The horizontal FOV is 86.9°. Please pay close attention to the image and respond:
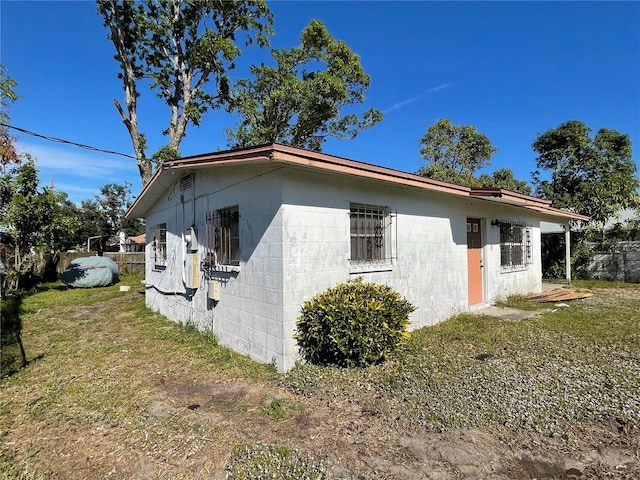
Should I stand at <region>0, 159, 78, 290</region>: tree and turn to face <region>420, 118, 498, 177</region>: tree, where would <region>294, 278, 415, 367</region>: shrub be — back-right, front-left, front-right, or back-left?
front-right

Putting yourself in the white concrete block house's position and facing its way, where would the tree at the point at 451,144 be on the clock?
The tree is roughly at 8 o'clock from the white concrete block house.

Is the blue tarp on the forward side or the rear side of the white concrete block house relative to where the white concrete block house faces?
on the rear side

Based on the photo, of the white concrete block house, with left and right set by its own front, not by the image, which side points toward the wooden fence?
back

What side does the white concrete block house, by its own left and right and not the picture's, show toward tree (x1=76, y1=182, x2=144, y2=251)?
back

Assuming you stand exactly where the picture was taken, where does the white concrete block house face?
facing the viewer and to the right of the viewer

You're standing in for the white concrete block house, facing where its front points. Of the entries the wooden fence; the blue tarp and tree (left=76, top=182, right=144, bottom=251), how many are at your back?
3

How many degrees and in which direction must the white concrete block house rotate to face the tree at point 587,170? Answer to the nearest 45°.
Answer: approximately 90° to its left

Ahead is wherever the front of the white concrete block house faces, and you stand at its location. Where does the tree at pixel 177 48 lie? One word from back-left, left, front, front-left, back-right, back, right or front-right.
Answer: back

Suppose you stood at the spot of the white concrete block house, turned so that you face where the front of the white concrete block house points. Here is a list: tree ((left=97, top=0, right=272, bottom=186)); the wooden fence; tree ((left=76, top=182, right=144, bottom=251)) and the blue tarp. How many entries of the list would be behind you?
4

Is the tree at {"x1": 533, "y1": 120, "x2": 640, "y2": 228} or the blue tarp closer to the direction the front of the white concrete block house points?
the tree
